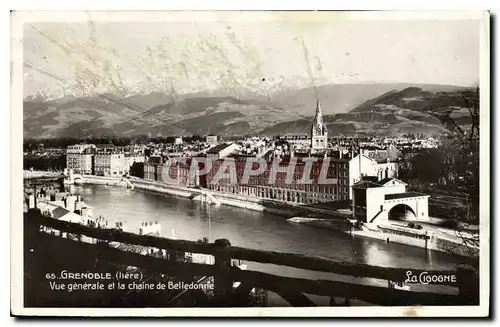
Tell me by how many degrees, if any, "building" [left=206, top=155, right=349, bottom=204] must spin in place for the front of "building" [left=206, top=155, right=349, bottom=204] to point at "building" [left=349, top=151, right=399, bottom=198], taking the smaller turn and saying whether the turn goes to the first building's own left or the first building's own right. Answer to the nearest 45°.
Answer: approximately 135° to the first building's own left

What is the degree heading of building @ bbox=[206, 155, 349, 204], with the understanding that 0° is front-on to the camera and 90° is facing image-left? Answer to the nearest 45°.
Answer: approximately 45°

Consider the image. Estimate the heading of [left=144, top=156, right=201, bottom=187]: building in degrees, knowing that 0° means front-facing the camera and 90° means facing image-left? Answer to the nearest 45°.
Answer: approximately 45°
